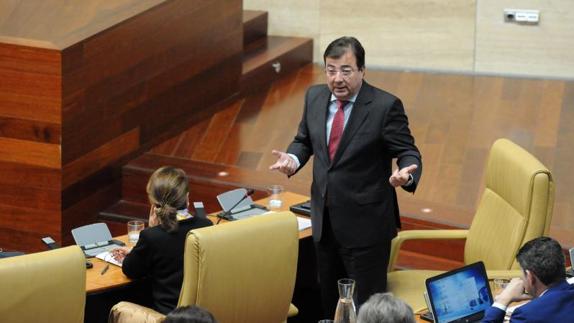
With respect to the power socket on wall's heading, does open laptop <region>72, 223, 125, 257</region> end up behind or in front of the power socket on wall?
in front

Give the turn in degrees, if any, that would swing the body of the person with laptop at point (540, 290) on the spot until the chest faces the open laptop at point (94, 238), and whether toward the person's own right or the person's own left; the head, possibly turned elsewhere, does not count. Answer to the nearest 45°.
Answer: approximately 45° to the person's own left

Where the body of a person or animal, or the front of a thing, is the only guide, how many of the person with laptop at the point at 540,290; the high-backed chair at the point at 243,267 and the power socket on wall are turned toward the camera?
1

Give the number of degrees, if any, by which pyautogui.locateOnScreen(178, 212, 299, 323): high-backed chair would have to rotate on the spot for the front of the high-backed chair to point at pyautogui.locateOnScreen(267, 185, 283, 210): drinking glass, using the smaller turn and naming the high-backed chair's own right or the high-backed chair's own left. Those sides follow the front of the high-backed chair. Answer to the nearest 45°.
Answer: approximately 45° to the high-backed chair's own right

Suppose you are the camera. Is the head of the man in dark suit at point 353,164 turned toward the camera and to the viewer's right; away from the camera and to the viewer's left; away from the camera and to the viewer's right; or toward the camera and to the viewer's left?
toward the camera and to the viewer's left

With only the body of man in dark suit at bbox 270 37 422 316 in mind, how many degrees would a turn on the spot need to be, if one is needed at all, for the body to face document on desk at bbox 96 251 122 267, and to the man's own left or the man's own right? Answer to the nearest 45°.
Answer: approximately 45° to the man's own right

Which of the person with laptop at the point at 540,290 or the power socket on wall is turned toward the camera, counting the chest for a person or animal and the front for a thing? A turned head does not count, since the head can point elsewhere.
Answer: the power socket on wall

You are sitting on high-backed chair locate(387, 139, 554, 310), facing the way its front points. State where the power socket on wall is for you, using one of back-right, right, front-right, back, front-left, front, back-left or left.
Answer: back-right

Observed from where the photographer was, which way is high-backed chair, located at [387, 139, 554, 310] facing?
facing the viewer and to the left of the viewer

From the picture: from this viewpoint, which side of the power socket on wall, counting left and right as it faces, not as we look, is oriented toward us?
front

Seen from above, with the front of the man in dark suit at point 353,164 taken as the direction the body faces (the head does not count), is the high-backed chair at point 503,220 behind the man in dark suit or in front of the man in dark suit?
behind

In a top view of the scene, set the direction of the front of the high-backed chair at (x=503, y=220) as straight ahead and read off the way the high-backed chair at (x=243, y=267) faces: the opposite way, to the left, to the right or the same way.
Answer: to the right

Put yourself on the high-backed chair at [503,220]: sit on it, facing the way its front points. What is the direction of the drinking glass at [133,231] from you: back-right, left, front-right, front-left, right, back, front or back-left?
front-right

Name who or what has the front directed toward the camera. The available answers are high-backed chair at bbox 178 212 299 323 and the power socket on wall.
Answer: the power socket on wall
